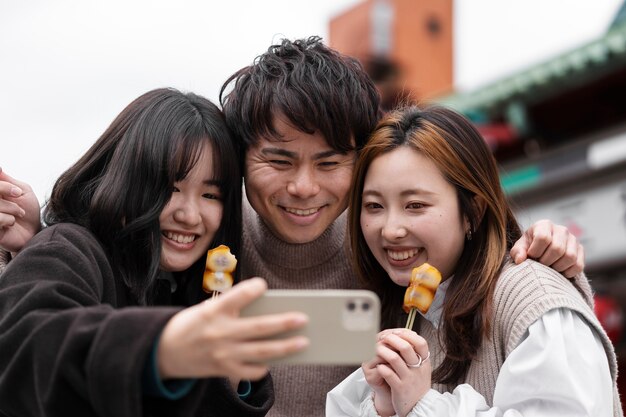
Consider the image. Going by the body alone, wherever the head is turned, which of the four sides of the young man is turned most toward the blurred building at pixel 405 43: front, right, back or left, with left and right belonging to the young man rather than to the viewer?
back

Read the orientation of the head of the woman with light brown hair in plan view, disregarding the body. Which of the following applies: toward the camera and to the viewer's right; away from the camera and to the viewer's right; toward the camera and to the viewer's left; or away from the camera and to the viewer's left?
toward the camera and to the viewer's left

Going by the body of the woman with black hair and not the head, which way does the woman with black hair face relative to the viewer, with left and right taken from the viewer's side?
facing the viewer and to the right of the viewer

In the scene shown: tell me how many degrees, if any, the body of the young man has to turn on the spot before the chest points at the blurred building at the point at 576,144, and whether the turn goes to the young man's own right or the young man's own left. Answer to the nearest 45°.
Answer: approximately 135° to the young man's own left

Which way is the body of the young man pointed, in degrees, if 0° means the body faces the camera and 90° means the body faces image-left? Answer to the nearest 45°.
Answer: approximately 0°

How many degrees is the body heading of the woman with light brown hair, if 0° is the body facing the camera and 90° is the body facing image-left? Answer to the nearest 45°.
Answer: approximately 45°

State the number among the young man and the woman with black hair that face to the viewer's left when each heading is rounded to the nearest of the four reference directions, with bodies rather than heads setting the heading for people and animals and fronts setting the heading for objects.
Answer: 0

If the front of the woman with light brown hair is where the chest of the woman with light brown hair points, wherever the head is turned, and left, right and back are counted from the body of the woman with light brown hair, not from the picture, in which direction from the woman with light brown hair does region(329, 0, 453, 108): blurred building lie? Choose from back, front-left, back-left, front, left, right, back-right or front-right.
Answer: back-right

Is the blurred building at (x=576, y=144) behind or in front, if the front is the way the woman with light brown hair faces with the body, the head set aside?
behind
